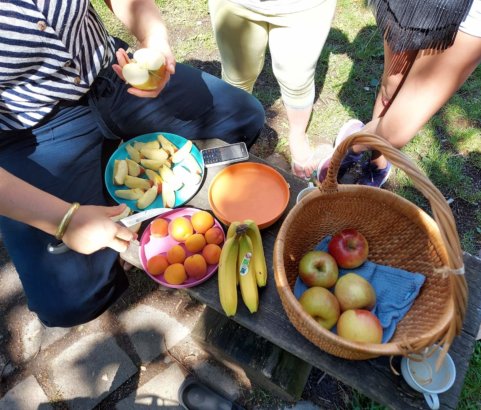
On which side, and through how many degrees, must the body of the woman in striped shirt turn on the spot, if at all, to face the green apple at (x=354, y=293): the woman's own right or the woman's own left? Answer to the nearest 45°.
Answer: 0° — they already face it

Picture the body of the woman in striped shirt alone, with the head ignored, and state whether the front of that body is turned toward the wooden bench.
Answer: yes

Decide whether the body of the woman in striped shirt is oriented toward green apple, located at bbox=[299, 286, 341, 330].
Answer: yes

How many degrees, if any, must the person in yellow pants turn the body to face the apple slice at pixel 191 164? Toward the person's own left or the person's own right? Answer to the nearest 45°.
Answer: approximately 45° to the person's own right

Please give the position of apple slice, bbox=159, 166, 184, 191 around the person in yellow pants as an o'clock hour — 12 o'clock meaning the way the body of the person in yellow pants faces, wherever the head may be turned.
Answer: The apple slice is roughly at 1 o'clock from the person in yellow pants.

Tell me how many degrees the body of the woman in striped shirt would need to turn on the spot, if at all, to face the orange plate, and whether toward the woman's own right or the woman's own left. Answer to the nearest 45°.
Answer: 0° — they already face it

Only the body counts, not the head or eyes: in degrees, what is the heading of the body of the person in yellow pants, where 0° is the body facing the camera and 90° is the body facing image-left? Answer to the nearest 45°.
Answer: approximately 0°

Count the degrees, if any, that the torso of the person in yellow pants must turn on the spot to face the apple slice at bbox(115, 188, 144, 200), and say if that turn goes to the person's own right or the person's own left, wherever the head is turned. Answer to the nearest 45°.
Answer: approximately 45° to the person's own right

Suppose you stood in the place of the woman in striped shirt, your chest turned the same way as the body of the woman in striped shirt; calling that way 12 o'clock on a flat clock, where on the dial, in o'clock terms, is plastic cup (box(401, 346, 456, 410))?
The plastic cup is roughly at 12 o'clock from the woman in striped shirt.
